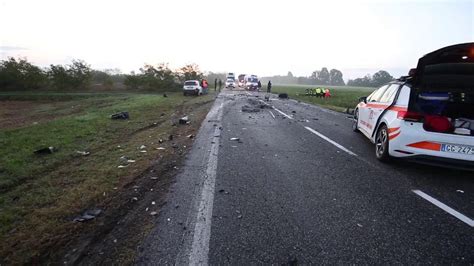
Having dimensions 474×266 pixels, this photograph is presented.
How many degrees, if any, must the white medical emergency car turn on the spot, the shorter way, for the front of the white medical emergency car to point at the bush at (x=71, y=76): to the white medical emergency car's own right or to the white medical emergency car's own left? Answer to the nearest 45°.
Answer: approximately 45° to the white medical emergency car's own left

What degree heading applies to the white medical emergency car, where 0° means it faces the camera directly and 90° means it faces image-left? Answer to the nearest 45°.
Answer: approximately 135°

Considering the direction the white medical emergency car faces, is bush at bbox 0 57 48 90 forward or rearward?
forward
